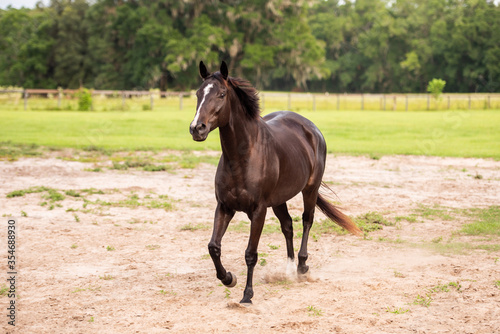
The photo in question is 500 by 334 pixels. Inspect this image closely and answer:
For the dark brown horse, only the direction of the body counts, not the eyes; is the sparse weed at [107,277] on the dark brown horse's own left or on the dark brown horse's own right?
on the dark brown horse's own right

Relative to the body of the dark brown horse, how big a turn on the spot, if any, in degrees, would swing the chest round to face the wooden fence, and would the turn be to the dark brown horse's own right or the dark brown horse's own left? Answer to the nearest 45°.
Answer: approximately 135° to the dark brown horse's own right

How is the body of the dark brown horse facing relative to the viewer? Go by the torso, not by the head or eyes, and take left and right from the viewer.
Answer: facing the viewer and to the left of the viewer

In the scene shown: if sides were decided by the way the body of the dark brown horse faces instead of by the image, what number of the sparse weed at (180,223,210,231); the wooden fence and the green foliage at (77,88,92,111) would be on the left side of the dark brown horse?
0

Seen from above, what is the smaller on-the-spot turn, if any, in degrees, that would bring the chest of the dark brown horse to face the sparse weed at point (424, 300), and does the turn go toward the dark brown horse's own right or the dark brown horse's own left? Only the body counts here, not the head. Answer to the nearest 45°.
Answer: approximately 135° to the dark brown horse's own left

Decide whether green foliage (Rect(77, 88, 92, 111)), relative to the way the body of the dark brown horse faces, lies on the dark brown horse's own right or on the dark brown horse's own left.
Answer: on the dark brown horse's own right

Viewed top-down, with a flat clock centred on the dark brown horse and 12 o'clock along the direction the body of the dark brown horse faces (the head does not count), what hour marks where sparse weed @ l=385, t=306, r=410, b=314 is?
The sparse weed is roughly at 8 o'clock from the dark brown horse.

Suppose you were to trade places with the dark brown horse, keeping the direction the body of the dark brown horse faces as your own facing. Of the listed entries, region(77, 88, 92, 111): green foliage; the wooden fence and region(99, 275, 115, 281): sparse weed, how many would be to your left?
0
